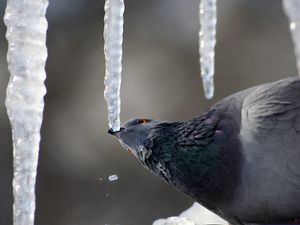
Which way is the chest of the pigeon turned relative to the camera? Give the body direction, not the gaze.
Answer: to the viewer's left

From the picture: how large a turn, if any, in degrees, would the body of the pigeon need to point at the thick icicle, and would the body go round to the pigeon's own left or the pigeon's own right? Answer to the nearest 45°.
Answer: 0° — it already faces it

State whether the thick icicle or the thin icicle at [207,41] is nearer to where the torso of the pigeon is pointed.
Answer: the thick icicle

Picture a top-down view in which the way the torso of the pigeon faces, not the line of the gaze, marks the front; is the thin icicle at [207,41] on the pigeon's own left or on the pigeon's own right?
on the pigeon's own right

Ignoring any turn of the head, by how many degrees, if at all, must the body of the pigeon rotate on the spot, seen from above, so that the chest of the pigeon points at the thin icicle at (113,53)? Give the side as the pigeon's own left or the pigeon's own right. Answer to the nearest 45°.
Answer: approximately 45° to the pigeon's own right
